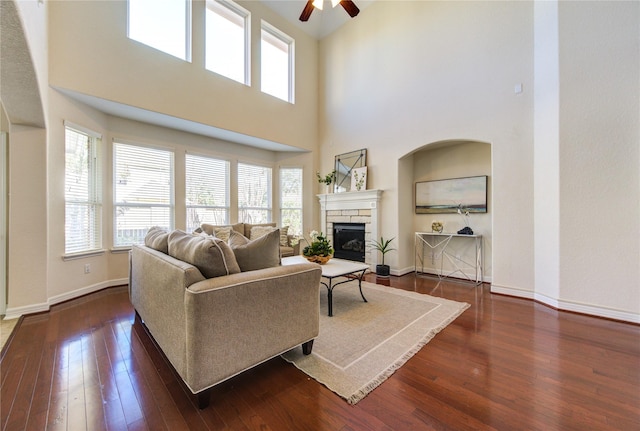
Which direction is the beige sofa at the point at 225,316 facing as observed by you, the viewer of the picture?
facing away from the viewer and to the right of the viewer

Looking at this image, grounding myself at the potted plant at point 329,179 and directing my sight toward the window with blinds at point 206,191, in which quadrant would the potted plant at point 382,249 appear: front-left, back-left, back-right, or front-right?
back-left

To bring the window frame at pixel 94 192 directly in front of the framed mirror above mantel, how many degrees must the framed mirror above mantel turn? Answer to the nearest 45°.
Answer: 0° — it already faces it

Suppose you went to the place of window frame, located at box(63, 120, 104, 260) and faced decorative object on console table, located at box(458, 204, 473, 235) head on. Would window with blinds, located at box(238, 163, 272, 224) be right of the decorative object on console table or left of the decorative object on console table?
left

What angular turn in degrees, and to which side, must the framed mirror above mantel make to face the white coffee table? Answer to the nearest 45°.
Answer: approximately 45° to its left

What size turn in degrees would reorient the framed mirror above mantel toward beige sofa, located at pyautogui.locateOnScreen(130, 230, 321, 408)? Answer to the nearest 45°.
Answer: approximately 45° to its left
